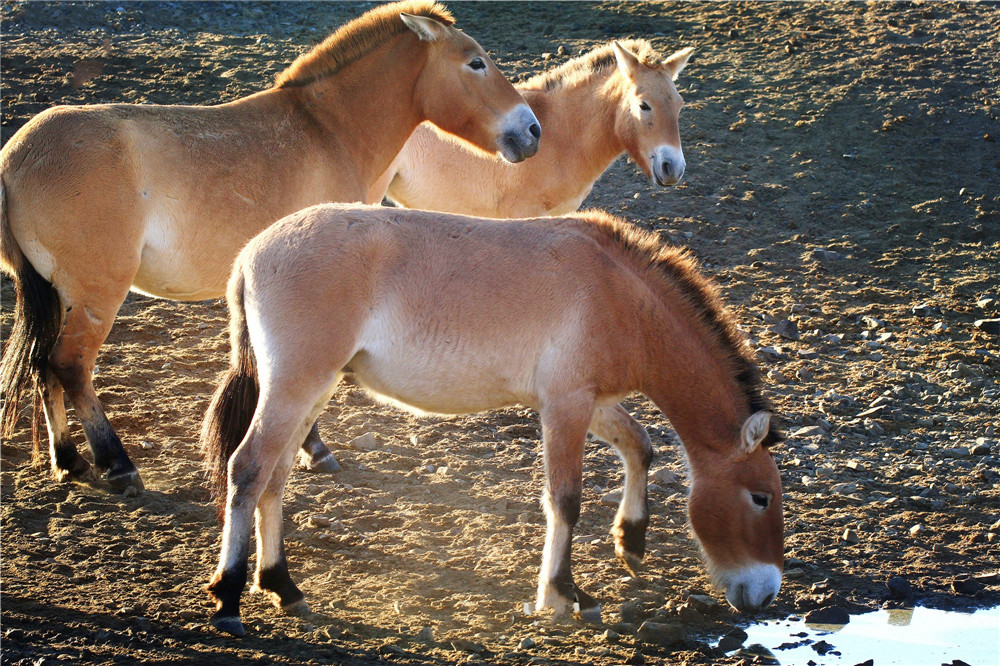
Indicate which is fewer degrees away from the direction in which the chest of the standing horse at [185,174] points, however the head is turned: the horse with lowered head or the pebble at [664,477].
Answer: the pebble

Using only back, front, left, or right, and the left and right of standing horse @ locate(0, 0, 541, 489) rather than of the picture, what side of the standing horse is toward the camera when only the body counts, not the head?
right

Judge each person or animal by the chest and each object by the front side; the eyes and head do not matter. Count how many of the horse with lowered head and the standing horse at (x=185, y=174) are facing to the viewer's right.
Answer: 2

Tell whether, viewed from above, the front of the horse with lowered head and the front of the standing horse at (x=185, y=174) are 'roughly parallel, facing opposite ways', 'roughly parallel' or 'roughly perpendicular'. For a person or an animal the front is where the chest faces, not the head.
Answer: roughly parallel

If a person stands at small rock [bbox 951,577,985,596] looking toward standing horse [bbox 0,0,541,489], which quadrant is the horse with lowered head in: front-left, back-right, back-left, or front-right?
front-left

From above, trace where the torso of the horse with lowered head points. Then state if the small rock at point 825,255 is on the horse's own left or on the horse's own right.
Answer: on the horse's own left

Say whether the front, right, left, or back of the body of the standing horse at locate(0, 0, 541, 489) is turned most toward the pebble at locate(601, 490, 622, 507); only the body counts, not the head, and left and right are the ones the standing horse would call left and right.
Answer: front

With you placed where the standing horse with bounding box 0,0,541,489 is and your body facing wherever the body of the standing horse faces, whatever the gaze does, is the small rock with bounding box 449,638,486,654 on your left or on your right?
on your right

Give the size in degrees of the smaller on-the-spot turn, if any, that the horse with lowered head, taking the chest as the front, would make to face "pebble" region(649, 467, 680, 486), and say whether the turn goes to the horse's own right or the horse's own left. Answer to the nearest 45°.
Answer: approximately 45° to the horse's own left

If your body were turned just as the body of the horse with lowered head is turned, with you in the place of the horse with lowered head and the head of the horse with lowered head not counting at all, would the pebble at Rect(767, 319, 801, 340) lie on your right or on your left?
on your left

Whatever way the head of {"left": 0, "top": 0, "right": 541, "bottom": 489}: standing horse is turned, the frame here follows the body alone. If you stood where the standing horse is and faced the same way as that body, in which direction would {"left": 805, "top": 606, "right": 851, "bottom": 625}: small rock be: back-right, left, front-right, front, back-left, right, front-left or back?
front-right

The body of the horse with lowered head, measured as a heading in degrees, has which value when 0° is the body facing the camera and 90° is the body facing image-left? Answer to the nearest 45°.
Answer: approximately 270°

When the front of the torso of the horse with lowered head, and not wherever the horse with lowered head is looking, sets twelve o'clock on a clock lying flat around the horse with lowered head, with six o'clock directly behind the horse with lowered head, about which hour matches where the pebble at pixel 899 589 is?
The pebble is roughly at 12 o'clock from the horse with lowered head.
